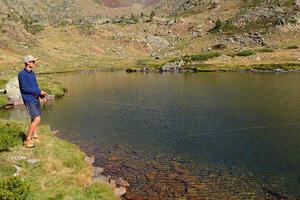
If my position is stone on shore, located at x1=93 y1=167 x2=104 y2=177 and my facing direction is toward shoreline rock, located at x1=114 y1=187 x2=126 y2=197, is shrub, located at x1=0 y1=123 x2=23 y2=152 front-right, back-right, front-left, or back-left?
back-right

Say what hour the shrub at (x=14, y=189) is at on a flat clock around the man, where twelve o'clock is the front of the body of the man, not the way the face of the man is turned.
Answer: The shrub is roughly at 3 o'clock from the man.

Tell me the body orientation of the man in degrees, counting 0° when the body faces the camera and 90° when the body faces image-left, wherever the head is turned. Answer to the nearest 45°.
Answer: approximately 270°

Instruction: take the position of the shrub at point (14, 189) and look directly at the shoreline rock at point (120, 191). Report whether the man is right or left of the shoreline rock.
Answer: left
